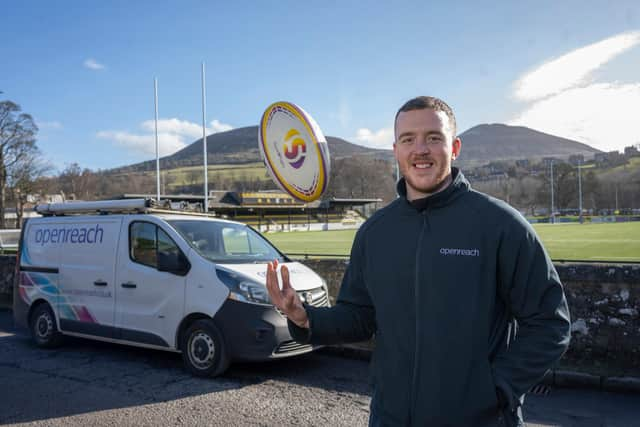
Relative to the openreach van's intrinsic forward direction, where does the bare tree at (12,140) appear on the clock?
The bare tree is roughly at 7 o'clock from the openreach van.

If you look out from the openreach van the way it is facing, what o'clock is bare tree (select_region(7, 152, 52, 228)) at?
The bare tree is roughly at 7 o'clock from the openreach van.

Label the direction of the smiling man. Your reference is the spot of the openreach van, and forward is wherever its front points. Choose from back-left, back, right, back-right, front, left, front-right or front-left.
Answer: front-right

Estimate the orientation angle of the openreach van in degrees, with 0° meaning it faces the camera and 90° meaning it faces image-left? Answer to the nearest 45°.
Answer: approximately 315°
